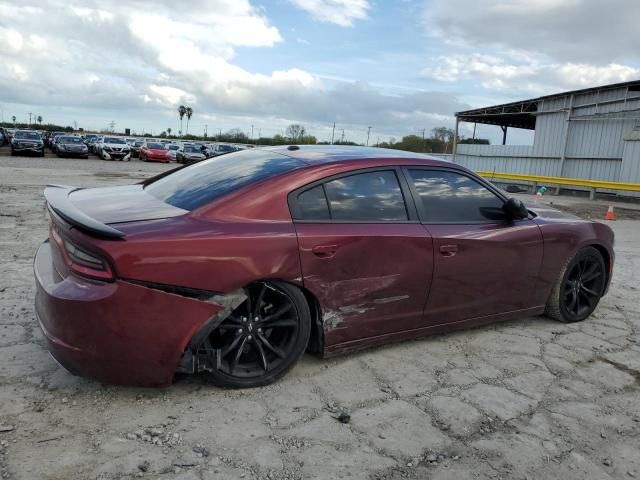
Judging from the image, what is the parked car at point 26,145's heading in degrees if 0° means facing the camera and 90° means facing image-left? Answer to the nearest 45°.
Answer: approximately 0°

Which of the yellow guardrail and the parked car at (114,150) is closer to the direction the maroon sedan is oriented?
the yellow guardrail

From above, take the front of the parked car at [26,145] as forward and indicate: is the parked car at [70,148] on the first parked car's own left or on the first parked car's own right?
on the first parked car's own left

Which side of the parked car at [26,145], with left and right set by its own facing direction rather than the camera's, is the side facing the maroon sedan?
front

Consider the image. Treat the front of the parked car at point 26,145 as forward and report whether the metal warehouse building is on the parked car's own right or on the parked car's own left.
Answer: on the parked car's own left

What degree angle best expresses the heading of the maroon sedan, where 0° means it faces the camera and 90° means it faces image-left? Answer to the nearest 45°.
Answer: approximately 225°

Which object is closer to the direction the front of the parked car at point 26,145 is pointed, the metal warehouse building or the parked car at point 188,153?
the metal warehouse building

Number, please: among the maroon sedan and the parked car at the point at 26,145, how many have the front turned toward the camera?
1

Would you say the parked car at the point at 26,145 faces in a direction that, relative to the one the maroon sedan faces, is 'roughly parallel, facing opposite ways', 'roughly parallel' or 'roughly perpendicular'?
roughly perpendicular
